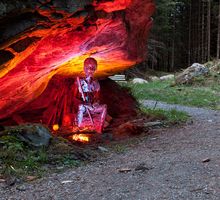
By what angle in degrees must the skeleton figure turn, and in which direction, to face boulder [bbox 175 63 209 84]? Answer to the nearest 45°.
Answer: approximately 135° to its left

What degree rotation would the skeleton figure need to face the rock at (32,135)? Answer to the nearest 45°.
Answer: approximately 45° to its right

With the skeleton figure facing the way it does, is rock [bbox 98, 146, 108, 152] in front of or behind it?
in front

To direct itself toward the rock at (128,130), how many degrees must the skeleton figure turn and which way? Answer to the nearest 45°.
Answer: approximately 90° to its left

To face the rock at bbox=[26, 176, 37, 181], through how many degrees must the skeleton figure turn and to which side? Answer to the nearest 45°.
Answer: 0° — it already faces it

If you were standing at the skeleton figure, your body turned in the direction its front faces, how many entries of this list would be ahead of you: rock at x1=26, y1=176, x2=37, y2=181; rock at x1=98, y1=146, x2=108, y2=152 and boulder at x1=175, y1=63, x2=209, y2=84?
2

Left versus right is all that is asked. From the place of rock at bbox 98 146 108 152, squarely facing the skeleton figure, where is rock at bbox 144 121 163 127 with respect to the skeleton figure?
right

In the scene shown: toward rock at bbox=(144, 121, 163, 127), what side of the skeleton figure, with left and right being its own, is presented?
left

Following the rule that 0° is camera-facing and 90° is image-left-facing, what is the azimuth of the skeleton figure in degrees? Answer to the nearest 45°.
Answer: approximately 0°
